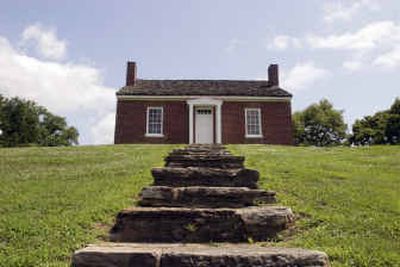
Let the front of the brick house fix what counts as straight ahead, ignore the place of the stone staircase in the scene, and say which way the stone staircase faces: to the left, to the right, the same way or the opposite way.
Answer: the same way

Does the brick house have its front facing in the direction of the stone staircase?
yes

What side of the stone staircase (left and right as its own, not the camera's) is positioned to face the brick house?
back

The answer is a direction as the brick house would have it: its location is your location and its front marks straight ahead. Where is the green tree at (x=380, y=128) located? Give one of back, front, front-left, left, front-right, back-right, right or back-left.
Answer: back-left

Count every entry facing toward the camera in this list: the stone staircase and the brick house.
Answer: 2

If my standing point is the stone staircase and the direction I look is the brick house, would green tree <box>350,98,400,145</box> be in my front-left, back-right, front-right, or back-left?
front-right

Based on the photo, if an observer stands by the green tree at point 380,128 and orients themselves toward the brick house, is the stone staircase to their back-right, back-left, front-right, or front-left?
front-left

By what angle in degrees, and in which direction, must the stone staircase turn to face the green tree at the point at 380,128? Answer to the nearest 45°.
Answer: approximately 135° to its left

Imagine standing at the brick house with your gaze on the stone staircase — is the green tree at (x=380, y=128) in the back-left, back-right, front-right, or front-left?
back-left

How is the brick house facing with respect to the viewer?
toward the camera

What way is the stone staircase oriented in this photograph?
toward the camera

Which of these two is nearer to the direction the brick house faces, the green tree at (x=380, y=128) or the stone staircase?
the stone staircase
